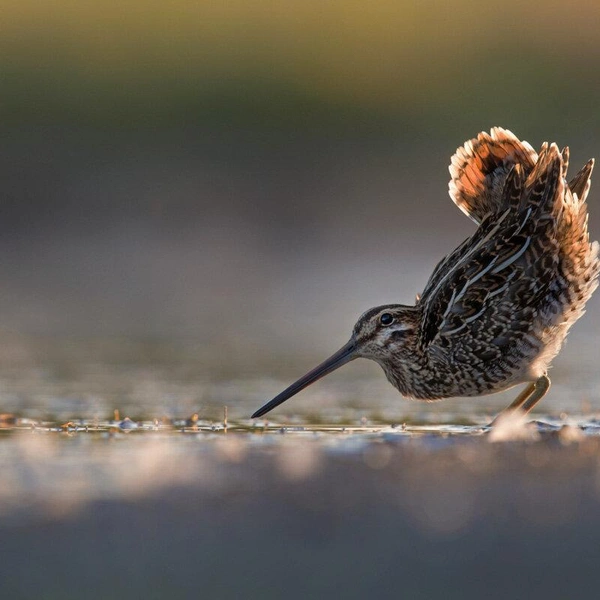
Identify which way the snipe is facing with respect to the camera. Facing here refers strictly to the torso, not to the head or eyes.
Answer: to the viewer's left
